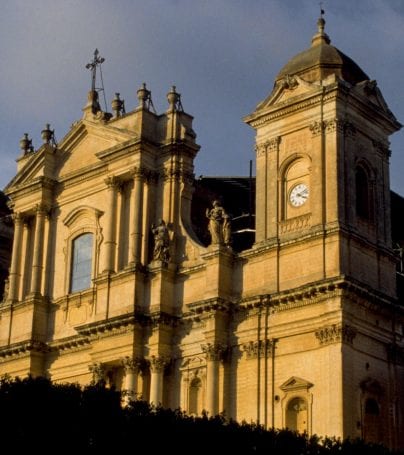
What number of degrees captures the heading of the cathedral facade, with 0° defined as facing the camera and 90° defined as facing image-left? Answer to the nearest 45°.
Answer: approximately 45°
